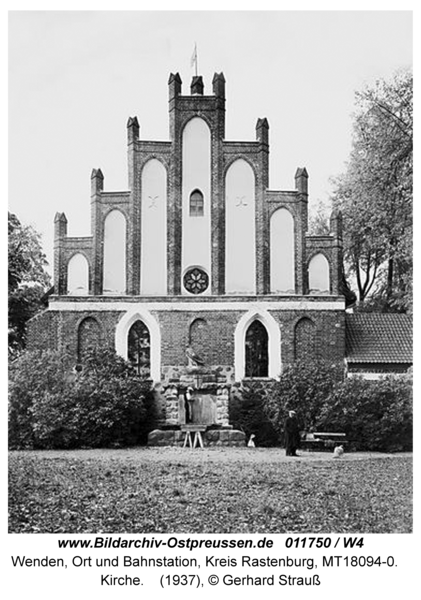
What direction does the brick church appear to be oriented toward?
toward the camera

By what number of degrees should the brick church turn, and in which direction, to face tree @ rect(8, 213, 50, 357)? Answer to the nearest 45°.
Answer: approximately 90° to its right

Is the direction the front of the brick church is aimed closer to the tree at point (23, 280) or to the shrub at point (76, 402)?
the shrub

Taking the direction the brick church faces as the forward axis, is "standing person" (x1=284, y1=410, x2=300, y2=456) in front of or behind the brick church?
in front

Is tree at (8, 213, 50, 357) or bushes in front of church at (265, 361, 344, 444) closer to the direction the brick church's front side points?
the bushes in front of church
